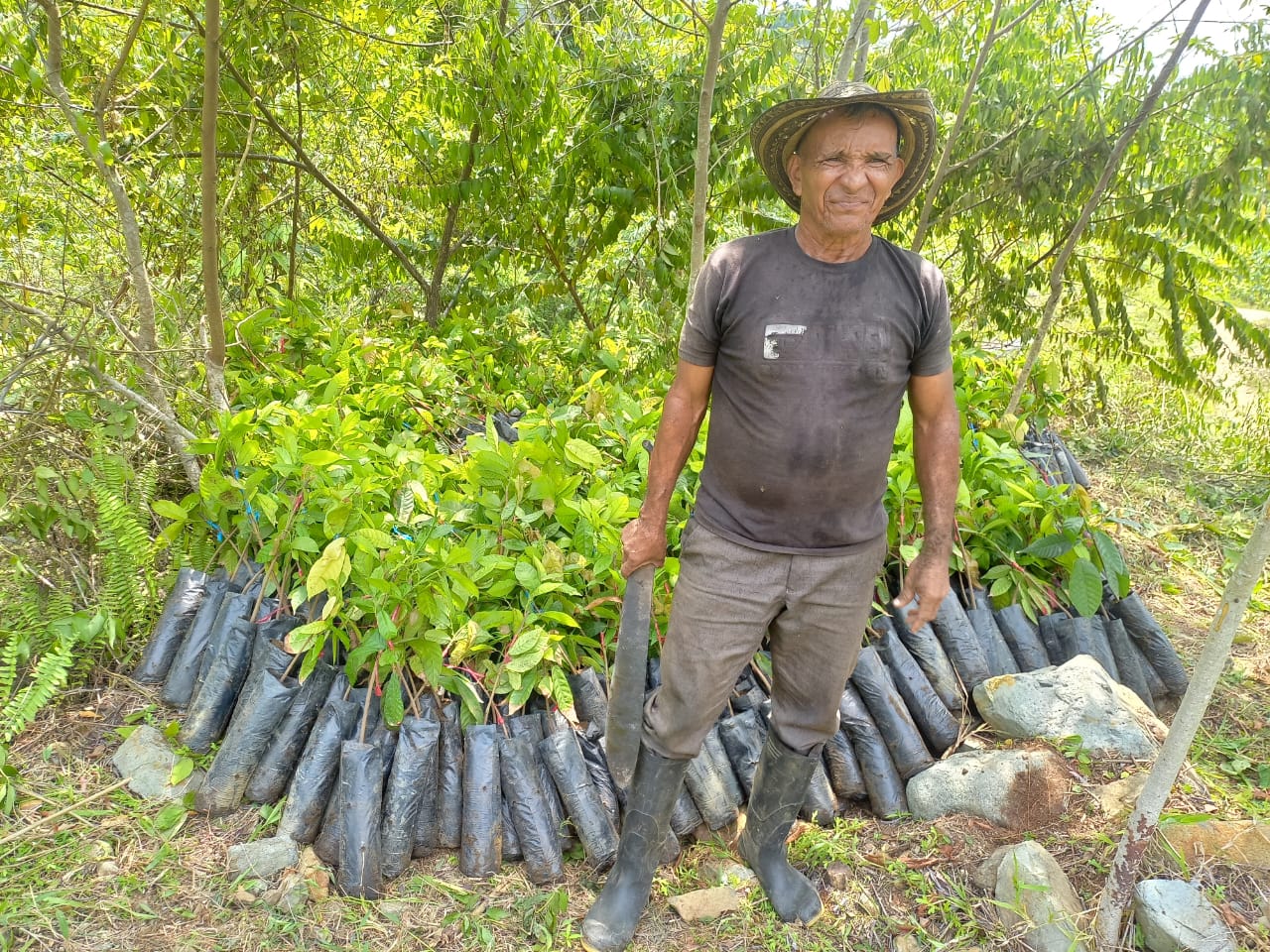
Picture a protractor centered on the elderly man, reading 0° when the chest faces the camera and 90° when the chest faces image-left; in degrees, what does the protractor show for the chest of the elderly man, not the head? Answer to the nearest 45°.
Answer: approximately 0°

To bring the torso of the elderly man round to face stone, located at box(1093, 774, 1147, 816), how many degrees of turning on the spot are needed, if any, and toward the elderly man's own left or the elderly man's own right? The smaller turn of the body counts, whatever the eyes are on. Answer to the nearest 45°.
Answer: approximately 135° to the elderly man's own left

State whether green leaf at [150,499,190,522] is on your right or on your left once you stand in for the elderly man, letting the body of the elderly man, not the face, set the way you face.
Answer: on your right

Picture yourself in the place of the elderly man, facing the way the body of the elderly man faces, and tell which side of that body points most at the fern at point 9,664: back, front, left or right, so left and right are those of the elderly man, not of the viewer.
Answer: right

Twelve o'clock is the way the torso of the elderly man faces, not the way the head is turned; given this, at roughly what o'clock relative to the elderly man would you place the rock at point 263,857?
The rock is roughly at 3 o'clock from the elderly man.

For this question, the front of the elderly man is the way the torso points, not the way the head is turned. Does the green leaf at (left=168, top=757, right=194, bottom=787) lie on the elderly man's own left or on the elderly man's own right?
on the elderly man's own right

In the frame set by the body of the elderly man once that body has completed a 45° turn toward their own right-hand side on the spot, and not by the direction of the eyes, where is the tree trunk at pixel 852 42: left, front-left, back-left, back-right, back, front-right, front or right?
back-right

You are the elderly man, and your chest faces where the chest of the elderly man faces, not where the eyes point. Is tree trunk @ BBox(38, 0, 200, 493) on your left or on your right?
on your right

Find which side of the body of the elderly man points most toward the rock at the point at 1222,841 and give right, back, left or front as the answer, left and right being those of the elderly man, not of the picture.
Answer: left

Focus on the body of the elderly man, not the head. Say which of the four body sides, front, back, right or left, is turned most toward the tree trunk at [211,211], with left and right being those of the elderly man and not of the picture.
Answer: right

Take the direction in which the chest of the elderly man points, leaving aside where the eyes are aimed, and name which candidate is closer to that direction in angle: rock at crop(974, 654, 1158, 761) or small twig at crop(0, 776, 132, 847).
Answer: the small twig

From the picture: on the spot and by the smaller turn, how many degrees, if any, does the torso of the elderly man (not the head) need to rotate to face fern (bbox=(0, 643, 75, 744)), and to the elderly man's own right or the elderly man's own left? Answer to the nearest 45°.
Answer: approximately 90° to the elderly man's own right

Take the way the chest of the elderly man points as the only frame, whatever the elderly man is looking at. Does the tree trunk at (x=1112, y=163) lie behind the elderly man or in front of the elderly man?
behind
